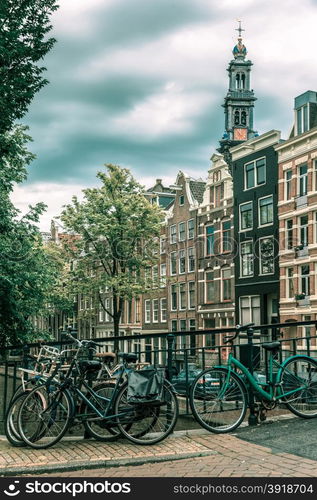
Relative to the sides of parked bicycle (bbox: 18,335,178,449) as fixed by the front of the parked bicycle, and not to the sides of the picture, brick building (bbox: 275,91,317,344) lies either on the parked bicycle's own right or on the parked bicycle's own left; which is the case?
on the parked bicycle's own right

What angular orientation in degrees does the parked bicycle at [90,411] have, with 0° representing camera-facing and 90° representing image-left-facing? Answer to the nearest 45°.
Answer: approximately 90°

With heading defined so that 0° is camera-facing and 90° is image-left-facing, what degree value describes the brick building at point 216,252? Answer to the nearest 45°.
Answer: approximately 45°

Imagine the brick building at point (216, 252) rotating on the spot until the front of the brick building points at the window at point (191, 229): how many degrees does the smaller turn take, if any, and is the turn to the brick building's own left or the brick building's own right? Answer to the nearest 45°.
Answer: approximately 90° to the brick building's own right

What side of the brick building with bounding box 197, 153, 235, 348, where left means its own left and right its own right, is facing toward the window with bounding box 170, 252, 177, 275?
right

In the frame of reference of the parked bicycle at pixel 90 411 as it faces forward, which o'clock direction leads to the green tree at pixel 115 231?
The green tree is roughly at 3 o'clock from the parked bicycle.

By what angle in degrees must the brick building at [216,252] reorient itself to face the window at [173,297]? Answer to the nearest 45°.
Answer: approximately 90° to its right

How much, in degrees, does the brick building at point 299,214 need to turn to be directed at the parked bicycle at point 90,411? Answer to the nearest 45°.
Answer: approximately 45° to its left

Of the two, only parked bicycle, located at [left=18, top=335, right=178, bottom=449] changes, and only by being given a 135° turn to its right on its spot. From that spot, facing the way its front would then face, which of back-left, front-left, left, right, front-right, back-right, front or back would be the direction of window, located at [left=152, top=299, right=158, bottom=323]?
front-left
